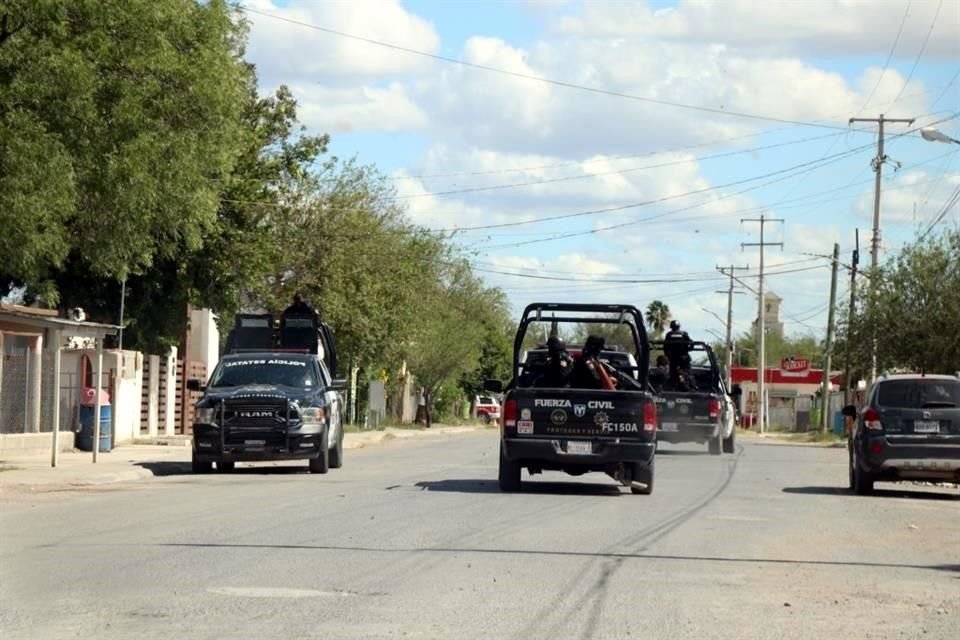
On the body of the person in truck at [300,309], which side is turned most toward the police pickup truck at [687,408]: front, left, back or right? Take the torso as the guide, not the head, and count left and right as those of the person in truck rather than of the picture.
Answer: left

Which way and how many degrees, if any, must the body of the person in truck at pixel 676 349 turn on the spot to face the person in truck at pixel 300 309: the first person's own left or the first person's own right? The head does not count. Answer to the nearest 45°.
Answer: approximately 135° to the first person's own left

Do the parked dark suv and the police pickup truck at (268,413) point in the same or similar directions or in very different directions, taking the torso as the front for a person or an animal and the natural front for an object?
very different directions

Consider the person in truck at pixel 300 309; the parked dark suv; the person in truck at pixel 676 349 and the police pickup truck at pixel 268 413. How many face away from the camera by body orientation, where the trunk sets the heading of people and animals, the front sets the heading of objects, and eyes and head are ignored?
2

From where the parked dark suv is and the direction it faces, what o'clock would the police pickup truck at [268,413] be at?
The police pickup truck is roughly at 9 o'clock from the parked dark suv.

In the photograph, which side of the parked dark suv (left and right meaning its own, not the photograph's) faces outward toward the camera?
back

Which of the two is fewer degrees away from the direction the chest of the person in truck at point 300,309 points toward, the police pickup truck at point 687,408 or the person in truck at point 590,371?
the person in truck

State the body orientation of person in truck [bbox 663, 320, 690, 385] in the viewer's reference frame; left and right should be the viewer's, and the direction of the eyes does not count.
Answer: facing away from the viewer

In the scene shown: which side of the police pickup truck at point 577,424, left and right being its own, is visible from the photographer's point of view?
back

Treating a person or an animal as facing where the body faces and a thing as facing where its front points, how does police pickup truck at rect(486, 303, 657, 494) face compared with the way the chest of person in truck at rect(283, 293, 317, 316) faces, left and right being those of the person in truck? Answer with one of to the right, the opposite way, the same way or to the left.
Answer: the opposite way

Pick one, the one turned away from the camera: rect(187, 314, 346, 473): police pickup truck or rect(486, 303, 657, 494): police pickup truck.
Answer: rect(486, 303, 657, 494): police pickup truck
